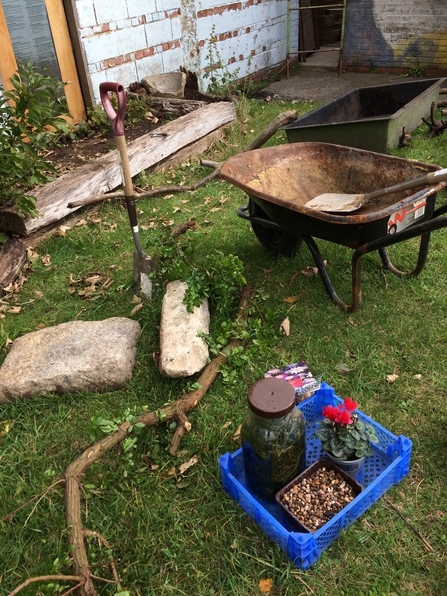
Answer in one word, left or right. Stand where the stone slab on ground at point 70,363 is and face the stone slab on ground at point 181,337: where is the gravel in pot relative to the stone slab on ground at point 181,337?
right

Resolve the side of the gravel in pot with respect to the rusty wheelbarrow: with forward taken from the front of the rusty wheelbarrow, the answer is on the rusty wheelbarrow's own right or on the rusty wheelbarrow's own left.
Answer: on the rusty wheelbarrow's own left

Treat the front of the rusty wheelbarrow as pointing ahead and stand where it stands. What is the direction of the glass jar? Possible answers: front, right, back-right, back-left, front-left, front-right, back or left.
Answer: back-left

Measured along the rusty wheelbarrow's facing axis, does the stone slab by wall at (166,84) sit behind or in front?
in front

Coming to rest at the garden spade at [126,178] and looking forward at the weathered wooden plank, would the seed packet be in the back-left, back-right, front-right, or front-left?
back-right

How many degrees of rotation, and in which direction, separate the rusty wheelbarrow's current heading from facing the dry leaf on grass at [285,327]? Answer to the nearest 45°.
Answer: approximately 135° to its left

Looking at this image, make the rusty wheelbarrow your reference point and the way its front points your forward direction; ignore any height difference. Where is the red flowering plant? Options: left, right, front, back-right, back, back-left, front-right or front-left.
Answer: back-left

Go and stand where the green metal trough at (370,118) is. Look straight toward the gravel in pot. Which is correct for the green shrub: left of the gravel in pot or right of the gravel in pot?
right

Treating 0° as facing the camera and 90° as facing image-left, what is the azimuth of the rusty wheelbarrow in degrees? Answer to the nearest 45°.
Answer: approximately 135°

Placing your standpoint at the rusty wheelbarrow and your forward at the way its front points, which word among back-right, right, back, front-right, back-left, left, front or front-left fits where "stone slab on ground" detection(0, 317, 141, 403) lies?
left

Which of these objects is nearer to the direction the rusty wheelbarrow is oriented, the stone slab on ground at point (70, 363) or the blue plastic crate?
the stone slab on ground

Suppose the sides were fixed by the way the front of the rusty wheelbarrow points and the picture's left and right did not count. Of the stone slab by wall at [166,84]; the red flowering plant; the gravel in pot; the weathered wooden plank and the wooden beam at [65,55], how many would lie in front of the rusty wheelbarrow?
3

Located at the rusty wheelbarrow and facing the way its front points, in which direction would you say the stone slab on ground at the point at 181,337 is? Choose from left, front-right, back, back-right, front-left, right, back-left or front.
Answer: left
